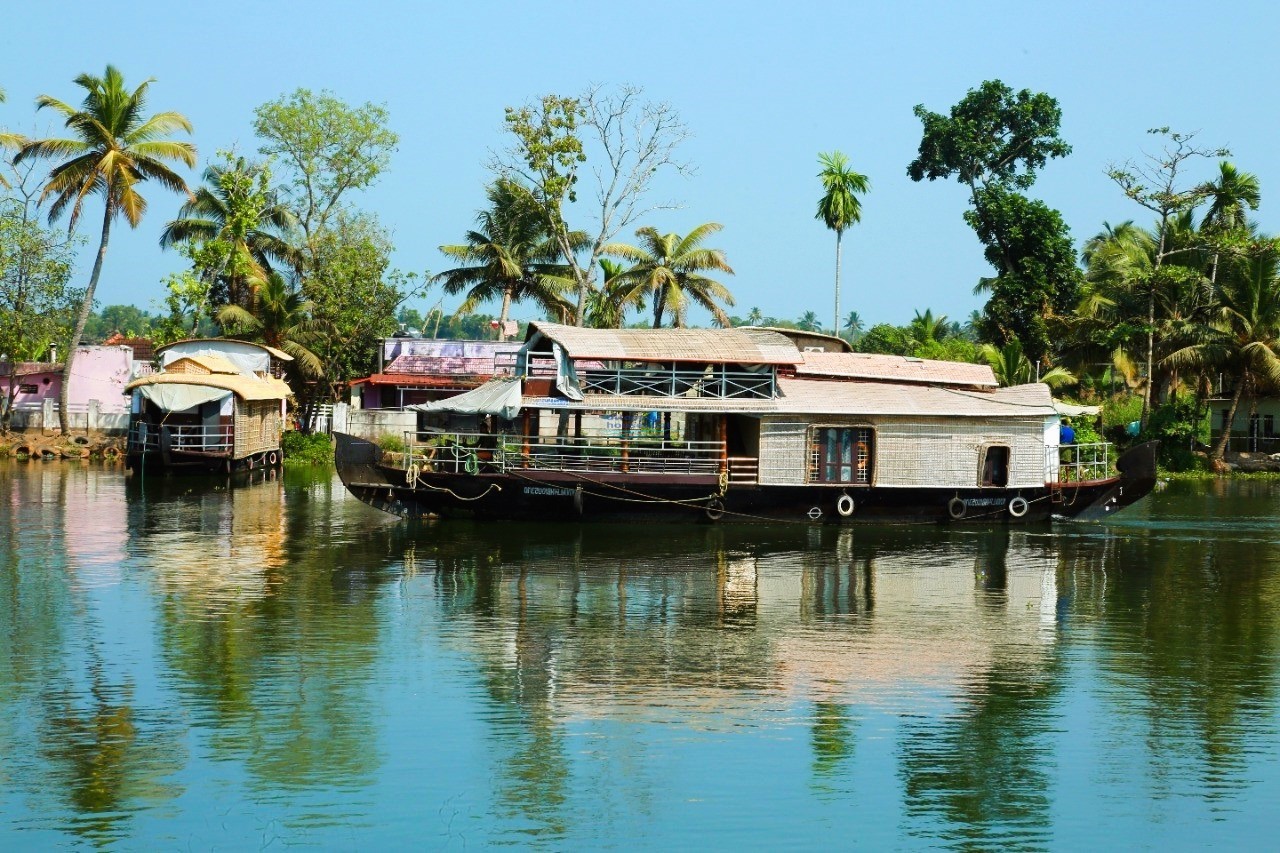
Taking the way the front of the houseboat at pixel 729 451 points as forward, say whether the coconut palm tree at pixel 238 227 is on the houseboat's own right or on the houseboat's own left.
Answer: on the houseboat's own right

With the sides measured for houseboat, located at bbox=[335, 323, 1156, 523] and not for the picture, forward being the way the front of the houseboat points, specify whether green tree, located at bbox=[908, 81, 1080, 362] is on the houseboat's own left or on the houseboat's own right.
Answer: on the houseboat's own right

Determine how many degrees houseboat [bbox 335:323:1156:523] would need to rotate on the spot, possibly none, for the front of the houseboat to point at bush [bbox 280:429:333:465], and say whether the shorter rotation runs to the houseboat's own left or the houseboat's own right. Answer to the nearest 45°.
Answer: approximately 45° to the houseboat's own right

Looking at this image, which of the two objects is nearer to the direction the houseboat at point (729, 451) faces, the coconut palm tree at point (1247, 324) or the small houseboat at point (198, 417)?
the small houseboat

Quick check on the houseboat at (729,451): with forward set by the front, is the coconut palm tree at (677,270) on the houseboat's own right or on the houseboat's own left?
on the houseboat's own right

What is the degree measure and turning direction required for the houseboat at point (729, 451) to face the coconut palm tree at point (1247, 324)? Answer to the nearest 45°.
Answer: approximately 135° to its right

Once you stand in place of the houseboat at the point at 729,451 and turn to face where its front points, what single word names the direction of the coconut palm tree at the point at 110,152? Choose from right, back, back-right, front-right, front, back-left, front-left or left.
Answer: front-right

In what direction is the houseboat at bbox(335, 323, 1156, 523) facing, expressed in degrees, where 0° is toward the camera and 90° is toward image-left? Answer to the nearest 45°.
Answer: approximately 90°
